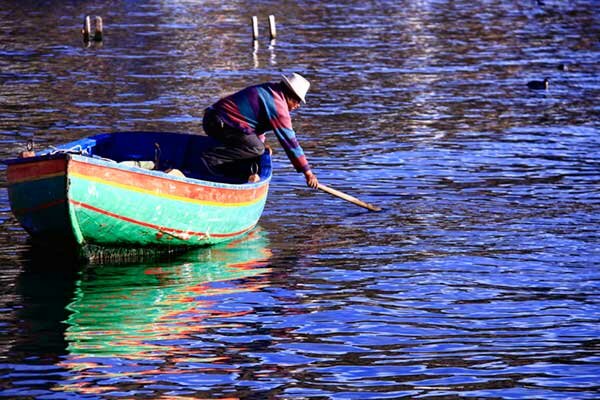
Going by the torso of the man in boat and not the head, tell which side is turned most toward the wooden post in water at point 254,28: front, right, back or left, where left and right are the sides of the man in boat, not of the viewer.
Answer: left

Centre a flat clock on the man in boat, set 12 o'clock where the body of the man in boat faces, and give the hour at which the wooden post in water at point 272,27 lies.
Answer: The wooden post in water is roughly at 9 o'clock from the man in boat.

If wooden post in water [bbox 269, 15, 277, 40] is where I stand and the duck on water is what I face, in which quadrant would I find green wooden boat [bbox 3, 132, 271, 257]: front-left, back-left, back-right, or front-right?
front-right

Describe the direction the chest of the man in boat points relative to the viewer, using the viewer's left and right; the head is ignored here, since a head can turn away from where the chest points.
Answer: facing to the right of the viewer
